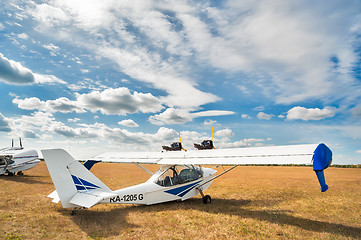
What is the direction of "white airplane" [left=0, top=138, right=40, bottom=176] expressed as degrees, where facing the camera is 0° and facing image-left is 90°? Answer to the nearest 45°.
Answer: approximately 270°

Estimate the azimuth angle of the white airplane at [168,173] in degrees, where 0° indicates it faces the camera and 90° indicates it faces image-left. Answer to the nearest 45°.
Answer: approximately 225°
